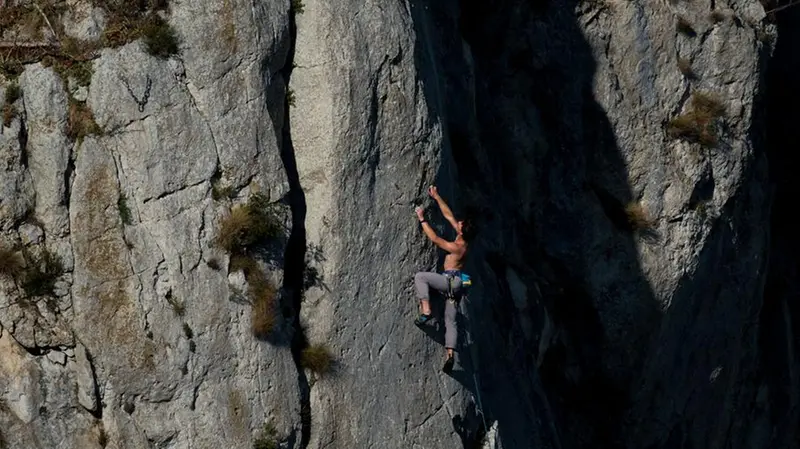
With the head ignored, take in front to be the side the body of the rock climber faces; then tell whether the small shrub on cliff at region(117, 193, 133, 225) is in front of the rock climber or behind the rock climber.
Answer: in front

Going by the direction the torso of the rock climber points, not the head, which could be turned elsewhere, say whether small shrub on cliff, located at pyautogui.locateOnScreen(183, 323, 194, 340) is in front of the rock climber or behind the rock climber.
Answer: in front

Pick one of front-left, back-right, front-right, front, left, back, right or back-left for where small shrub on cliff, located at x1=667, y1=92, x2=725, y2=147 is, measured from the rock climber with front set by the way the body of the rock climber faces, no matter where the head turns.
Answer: back-right

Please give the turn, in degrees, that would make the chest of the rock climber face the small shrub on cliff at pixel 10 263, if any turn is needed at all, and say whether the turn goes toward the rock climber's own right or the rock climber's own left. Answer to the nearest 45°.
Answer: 0° — they already face it

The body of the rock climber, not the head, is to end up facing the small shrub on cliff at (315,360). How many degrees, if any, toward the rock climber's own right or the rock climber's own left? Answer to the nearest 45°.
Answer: approximately 45° to the rock climber's own left

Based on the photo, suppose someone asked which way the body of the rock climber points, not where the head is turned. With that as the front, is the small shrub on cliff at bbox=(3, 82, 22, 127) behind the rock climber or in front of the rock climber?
in front

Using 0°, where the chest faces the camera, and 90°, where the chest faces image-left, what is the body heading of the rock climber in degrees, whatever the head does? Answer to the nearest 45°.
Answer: approximately 90°

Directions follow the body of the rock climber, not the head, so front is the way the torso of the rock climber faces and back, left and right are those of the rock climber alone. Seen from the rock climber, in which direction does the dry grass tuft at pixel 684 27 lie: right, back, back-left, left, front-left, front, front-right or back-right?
back-right
